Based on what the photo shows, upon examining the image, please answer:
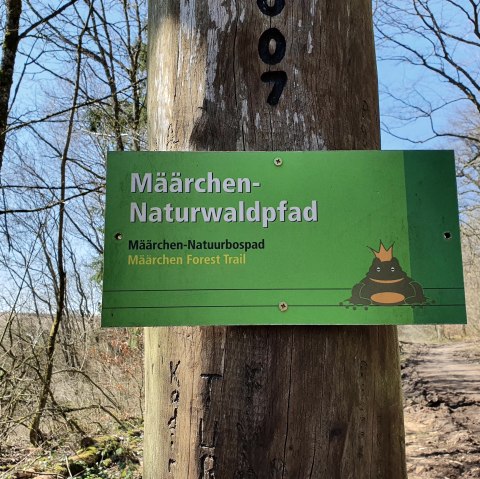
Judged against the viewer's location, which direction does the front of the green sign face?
facing the viewer
